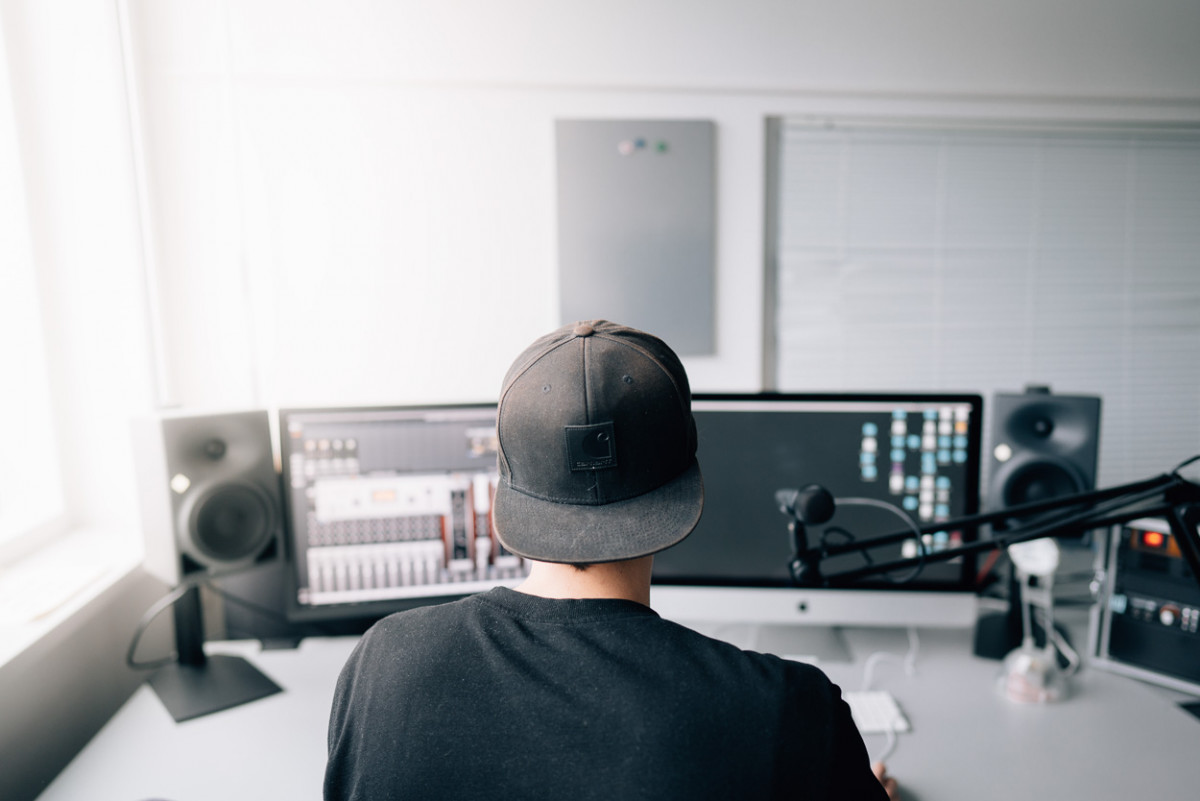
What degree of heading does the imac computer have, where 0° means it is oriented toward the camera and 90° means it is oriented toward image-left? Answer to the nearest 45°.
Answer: approximately 0°

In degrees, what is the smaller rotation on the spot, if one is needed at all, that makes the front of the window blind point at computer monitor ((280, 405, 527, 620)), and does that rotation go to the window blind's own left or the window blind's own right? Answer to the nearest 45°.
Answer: approximately 45° to the window blind's own right

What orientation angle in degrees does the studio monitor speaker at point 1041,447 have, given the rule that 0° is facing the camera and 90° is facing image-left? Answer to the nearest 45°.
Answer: approximately 0°

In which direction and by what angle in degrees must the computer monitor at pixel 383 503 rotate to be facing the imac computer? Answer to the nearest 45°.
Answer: approximately 45° to its left

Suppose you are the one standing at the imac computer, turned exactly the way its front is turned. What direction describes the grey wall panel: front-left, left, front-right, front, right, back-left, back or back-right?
back-right

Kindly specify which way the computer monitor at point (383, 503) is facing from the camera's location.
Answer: facing the viewer and to the right of the viewer

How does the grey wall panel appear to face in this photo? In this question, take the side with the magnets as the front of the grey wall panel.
toward the camera

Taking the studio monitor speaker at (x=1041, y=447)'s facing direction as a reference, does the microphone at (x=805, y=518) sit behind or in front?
in front

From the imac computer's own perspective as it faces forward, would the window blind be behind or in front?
behind

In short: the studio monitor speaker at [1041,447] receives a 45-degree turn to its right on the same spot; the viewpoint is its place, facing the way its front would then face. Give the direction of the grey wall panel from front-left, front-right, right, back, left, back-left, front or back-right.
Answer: front-right
